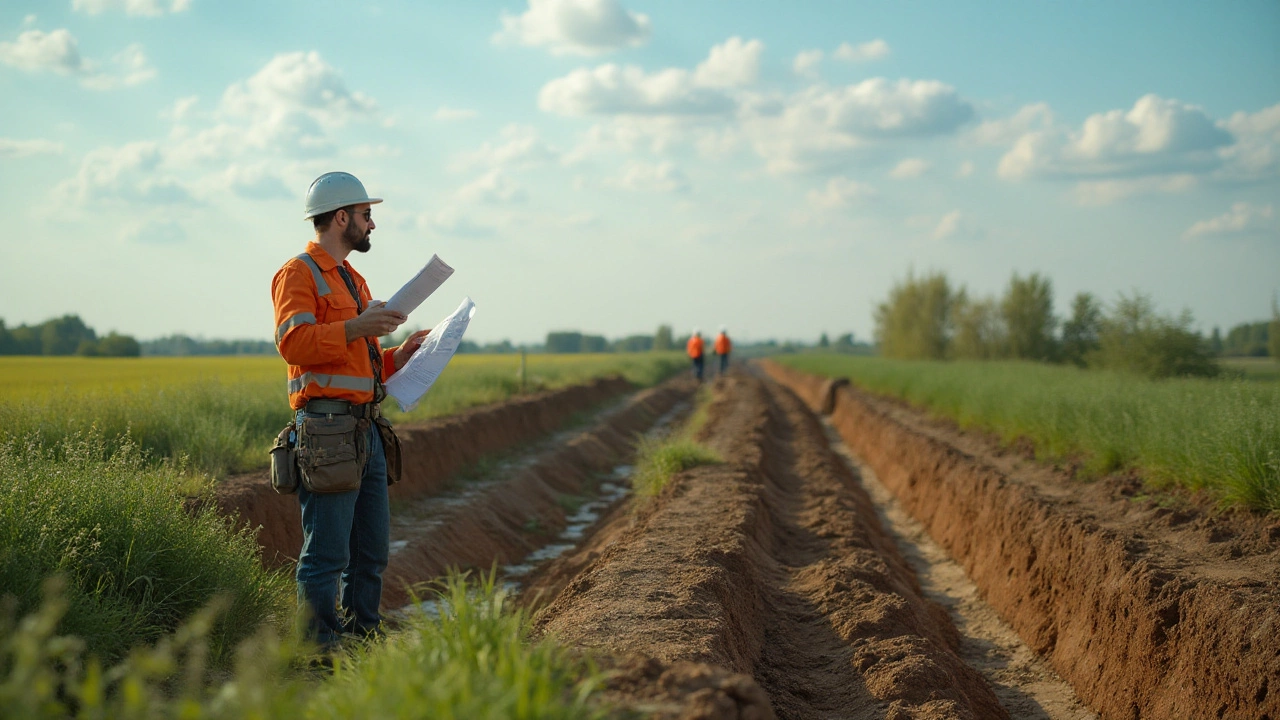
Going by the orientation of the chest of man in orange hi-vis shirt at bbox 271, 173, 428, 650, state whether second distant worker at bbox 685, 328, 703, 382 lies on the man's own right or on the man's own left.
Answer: on the man's own left

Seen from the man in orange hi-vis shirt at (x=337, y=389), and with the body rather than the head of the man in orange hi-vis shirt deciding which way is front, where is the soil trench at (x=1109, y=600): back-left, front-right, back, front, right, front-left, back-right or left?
front-left

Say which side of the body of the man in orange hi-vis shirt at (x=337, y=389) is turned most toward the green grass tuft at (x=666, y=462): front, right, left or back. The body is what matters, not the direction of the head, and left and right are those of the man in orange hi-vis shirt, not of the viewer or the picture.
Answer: left

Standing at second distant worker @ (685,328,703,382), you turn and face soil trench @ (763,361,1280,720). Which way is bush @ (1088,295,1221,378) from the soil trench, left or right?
left

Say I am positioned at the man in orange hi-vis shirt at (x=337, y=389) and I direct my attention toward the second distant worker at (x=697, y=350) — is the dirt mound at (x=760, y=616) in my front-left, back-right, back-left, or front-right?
front-right

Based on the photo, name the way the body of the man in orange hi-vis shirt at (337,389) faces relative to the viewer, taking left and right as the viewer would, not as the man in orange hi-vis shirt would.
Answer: facing the viewer and to the right of the viewer

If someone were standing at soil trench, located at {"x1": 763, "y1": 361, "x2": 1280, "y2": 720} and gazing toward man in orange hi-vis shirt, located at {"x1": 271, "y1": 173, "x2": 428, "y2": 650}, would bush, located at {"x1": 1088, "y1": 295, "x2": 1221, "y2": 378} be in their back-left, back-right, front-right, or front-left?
back-right

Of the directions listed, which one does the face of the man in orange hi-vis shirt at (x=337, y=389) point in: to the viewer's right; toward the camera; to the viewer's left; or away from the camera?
to the viewer's right
